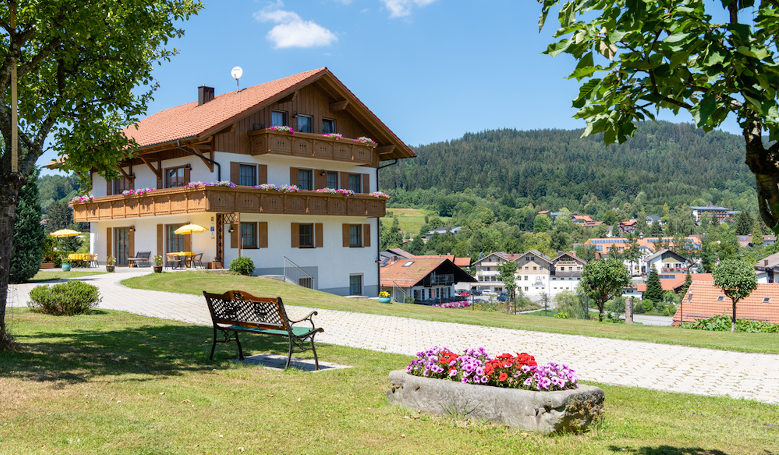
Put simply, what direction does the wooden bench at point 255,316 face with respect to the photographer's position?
facing away from the viewer and to the right of the viewer

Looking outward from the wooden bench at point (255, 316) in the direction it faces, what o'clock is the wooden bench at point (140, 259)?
the wooden bench at point (140, 259) is roughly at 10 o'clock from the wooden bench at point (255, 316).

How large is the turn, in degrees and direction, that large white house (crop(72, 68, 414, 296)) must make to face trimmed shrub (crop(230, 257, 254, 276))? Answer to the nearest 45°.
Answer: approximately 45° to its right

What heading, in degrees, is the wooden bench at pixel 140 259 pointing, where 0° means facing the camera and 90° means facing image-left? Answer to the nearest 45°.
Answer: approximately 45°

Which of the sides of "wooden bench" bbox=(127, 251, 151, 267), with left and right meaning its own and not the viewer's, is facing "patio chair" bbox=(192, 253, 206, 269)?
left

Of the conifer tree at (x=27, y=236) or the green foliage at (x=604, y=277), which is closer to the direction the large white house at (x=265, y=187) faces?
the green foliage

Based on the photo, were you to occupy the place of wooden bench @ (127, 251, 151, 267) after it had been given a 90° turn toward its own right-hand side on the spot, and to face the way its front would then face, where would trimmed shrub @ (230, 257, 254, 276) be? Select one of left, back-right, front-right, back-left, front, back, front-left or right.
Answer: back

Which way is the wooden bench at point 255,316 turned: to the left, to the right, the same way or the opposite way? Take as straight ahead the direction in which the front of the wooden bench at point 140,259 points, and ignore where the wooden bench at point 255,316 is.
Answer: the opposite way

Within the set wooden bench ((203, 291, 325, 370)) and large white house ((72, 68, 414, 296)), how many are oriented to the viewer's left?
0

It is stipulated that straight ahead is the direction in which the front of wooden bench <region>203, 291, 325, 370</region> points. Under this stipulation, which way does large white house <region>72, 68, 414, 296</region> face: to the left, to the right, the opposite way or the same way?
to the right

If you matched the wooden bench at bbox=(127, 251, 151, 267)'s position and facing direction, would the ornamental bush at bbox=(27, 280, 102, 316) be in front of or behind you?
in front
